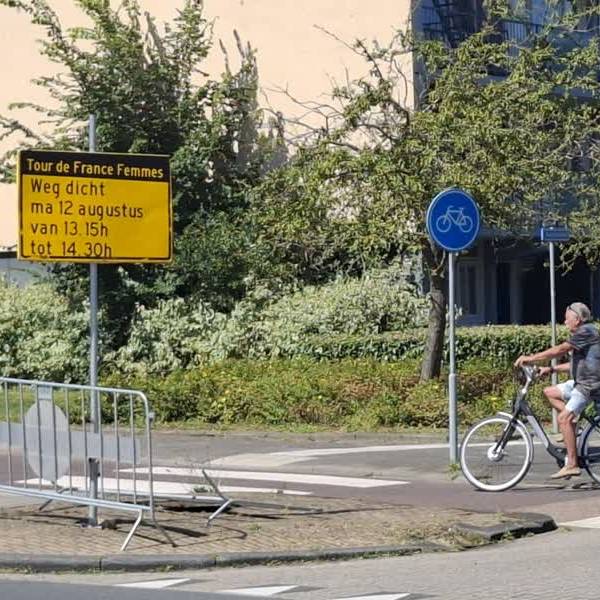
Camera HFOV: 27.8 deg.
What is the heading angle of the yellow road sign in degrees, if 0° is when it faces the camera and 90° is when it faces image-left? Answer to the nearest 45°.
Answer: approximately 0°

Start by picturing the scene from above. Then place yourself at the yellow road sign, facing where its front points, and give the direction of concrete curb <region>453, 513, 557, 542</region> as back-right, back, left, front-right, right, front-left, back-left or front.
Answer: left

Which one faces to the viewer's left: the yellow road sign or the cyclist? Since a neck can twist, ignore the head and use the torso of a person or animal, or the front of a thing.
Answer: the cyclist

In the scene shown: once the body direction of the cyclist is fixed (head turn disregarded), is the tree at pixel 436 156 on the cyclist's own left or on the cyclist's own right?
on the cyclist's own right

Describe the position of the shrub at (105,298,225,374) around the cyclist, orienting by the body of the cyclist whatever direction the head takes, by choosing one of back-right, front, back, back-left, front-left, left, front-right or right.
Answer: front-right

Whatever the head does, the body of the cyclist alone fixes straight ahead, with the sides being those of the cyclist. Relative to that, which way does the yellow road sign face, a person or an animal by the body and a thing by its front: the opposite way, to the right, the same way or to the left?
to the left

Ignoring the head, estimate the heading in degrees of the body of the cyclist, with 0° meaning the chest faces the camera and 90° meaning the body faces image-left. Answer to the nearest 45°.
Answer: approximately 90°

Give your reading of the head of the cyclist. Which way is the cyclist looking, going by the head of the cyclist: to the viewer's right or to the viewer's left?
to the viewer's left

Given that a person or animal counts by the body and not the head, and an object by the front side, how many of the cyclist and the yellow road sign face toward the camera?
1

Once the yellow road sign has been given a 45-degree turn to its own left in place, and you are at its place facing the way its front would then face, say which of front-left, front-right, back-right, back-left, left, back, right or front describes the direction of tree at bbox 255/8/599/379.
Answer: left

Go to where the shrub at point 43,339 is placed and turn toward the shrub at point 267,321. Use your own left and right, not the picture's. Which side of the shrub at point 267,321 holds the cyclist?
right

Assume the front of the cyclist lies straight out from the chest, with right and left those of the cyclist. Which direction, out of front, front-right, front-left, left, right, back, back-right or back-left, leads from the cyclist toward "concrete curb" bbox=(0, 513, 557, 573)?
front-left
